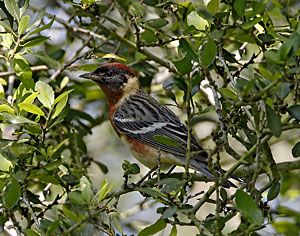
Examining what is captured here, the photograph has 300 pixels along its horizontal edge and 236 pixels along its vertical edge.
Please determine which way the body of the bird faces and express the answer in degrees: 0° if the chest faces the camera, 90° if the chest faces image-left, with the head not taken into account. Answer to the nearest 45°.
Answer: approximately 90°
